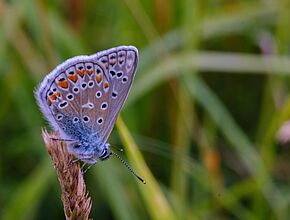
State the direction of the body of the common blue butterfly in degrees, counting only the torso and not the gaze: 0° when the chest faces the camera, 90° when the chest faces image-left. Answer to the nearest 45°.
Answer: approximately 270°
